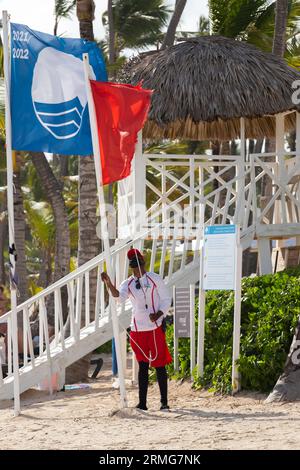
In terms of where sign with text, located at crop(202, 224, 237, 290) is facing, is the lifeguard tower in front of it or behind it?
behind

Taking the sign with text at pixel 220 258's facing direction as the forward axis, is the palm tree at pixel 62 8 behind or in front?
behind

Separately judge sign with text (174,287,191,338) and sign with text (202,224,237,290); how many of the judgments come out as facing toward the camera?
2

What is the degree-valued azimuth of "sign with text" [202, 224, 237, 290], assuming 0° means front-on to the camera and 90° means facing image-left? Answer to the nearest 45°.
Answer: approximately 0°

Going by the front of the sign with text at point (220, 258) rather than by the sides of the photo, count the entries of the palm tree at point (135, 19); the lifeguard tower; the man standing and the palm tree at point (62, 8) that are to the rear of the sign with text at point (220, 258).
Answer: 3

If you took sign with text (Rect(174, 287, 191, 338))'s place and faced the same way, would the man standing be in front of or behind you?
in front

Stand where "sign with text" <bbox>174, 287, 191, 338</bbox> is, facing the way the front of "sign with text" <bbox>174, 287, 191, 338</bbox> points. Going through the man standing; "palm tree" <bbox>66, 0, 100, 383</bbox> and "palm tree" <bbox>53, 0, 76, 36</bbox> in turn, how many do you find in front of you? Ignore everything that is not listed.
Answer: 1
